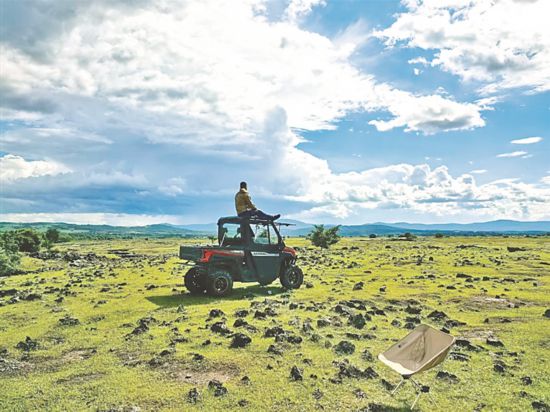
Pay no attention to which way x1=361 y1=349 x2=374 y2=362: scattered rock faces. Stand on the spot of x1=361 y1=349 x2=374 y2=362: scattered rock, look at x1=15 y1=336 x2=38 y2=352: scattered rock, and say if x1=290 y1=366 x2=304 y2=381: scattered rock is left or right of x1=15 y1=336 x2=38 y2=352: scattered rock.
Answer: left

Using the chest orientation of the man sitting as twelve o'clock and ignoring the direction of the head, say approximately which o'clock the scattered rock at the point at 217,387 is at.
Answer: The scattered rock is roughly at 3 o'clock from the man sitting.

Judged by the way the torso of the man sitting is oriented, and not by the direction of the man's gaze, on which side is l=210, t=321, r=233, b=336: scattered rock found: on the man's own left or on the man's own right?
on the man's own right

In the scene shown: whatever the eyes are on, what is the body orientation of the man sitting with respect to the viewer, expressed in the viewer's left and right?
facing to the right of the viewer

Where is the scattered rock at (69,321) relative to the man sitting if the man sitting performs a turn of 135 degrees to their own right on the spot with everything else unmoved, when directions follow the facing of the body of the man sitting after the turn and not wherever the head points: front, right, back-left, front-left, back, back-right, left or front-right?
front

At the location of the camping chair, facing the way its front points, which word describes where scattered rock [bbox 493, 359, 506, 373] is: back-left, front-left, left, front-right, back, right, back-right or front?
back

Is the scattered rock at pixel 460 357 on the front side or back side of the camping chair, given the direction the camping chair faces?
on the back side

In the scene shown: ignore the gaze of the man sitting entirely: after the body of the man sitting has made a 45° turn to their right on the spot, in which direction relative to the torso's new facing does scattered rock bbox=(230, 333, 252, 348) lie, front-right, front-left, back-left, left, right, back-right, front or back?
front-right
